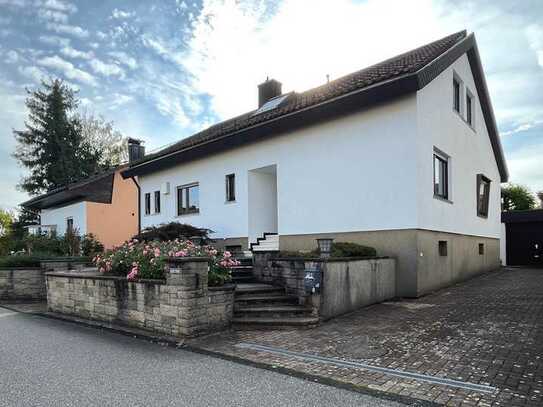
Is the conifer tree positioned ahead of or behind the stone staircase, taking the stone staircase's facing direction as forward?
behind

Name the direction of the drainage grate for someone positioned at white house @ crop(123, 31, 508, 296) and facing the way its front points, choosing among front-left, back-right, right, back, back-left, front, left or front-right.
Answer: front-left

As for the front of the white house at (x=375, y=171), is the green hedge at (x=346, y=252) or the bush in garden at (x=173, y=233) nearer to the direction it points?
the green hedge

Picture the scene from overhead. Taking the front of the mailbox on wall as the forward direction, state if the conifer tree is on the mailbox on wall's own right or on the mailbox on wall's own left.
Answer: on the mailbox on wall's own right

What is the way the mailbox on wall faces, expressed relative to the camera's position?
facing the viewer and to the left of the viewer

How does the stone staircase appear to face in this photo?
toward the camera

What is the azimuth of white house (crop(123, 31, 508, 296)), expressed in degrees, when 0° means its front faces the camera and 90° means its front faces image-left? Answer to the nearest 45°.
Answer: approximately 45°

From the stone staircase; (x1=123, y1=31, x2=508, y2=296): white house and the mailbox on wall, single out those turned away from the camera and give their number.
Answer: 0
